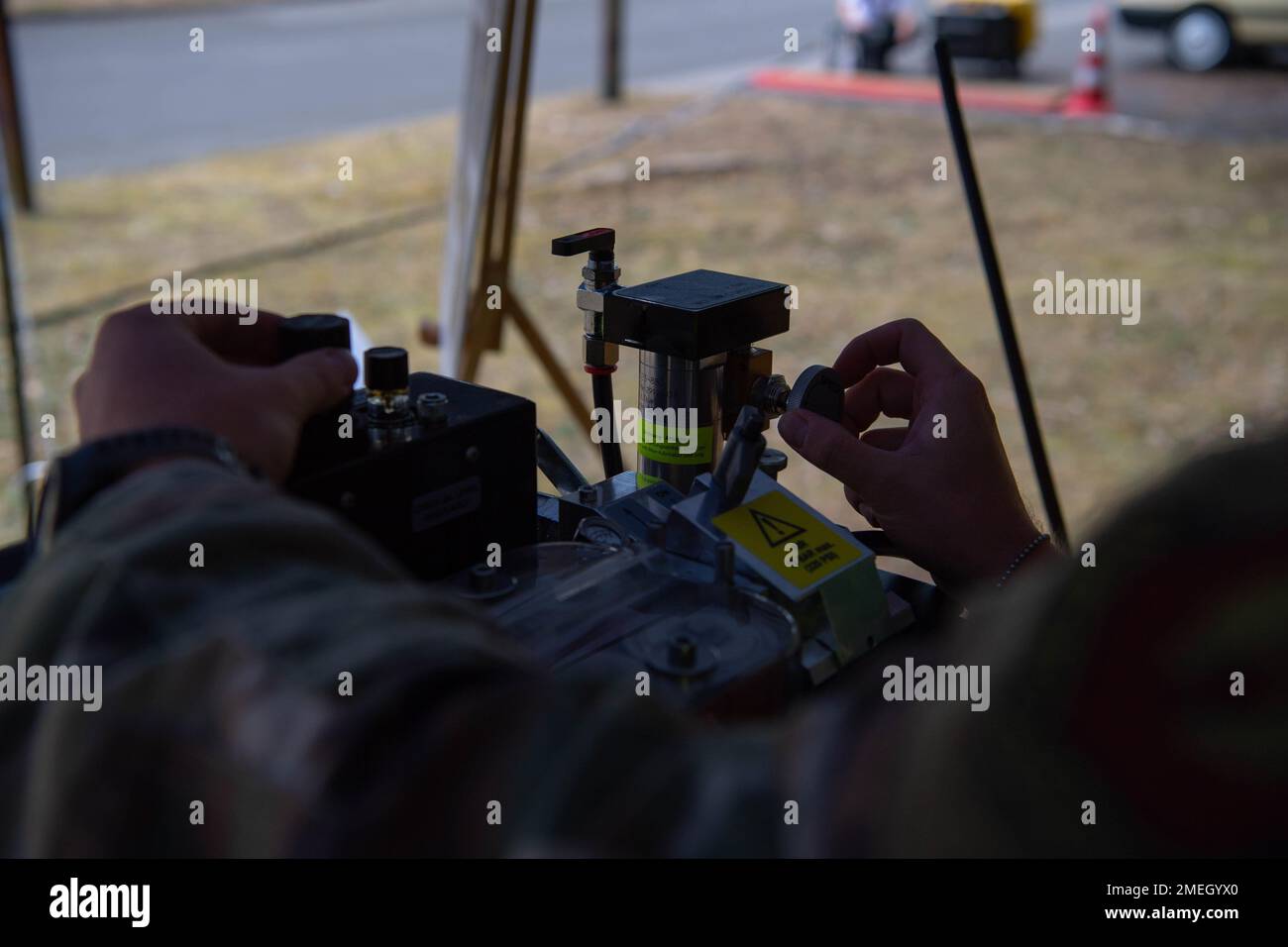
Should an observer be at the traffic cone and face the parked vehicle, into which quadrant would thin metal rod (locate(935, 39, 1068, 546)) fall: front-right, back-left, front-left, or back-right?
back-right

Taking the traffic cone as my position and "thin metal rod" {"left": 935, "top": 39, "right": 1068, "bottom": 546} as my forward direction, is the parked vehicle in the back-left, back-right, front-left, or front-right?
back-left
